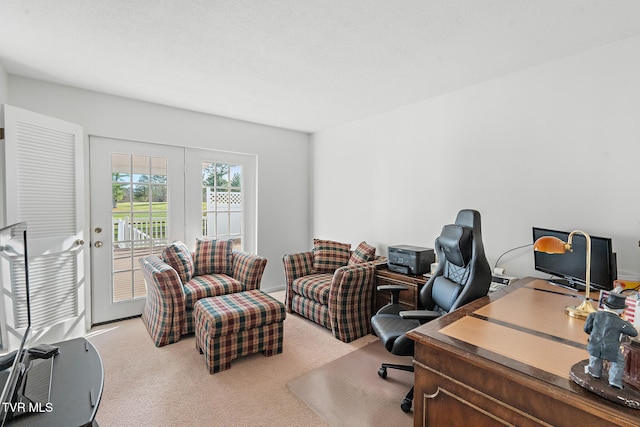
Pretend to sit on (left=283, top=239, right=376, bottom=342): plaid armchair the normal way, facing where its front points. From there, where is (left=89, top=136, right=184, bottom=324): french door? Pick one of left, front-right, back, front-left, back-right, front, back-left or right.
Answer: front-right

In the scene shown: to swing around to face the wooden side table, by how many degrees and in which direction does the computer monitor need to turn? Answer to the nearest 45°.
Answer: approximately 45° to its right

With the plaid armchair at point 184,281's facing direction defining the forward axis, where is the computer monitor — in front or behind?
in front

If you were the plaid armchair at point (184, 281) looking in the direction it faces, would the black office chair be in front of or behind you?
in front

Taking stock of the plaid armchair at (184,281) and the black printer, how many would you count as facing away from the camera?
0

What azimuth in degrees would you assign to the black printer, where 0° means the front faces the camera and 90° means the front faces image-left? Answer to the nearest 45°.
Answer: approximately 45°

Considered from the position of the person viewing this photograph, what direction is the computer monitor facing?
facing the viewer and to the left of the viewer

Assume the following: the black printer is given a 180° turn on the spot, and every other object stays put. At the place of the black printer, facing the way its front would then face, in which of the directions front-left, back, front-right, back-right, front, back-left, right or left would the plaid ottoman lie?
back

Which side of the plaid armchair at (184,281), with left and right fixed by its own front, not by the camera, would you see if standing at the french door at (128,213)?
back

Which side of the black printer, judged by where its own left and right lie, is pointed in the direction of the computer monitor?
left

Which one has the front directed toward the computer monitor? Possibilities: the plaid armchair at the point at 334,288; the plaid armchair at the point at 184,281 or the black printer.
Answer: the plaid armchair at the point at 184,281

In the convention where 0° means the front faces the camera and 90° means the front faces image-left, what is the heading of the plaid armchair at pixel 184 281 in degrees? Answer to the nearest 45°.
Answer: approximately 315°
